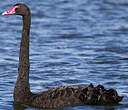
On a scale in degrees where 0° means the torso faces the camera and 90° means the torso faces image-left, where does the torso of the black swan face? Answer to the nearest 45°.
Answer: approximately 90°
